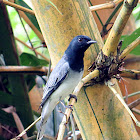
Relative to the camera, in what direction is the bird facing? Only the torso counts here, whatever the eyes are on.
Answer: to the viewer's right

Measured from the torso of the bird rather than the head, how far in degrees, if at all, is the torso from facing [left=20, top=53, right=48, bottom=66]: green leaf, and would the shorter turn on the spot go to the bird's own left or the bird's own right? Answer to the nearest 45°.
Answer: approximately 135° to the bird's own left

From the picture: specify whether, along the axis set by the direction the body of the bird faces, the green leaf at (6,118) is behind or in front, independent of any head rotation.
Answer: behind
